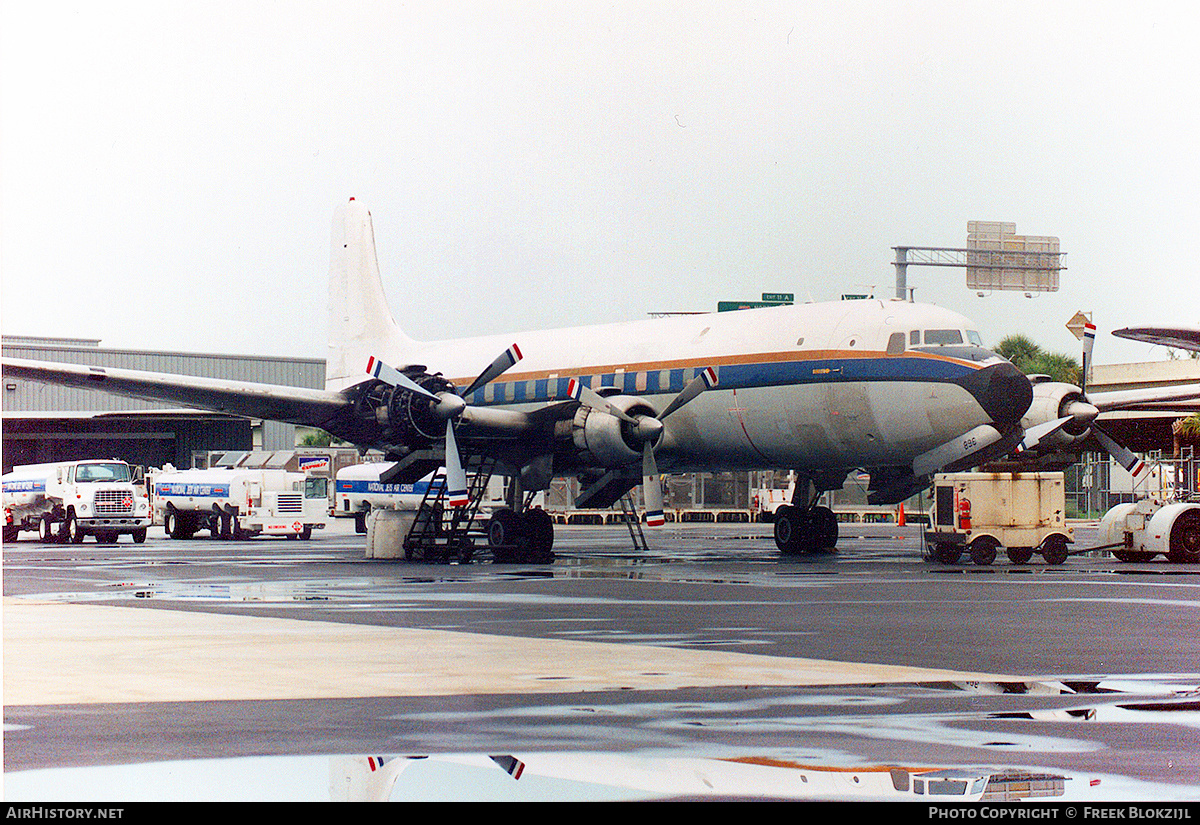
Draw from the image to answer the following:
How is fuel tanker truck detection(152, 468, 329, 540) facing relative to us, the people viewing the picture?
facing the viewer and to the right of the viewer

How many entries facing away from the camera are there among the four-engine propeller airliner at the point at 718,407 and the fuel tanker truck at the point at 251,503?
0

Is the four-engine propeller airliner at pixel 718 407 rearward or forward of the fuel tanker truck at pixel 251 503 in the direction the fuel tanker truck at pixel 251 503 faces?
forward

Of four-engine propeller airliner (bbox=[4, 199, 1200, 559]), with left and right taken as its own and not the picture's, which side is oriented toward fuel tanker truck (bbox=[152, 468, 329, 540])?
back

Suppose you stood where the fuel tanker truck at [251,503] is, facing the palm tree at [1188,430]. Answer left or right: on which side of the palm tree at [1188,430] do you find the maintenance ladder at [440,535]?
right

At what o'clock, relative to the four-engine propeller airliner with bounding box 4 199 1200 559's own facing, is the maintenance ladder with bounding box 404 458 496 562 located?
The maintenance ladder is roughly at 3 o'clock from the four-engine propeller airliner.

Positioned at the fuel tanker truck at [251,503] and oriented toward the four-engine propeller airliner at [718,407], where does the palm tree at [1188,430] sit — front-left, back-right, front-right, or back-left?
front-left

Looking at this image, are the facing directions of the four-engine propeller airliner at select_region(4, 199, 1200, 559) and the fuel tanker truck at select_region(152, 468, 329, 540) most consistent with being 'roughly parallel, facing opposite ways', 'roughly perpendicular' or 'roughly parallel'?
roughly parallel
